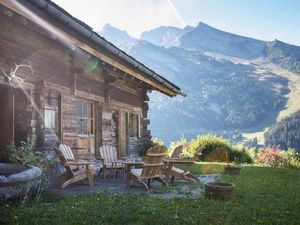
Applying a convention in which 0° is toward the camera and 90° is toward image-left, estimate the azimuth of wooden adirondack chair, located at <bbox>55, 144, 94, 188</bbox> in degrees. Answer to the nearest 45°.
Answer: approximately 315°

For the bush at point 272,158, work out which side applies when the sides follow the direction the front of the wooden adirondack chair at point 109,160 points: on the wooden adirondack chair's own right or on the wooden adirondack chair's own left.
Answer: on the wooden adirondack chair's own left

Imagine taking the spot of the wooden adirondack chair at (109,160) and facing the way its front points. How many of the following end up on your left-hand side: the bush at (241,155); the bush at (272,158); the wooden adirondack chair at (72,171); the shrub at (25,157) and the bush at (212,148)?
3

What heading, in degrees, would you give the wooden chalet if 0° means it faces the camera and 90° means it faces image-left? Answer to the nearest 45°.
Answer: approximately 315°
